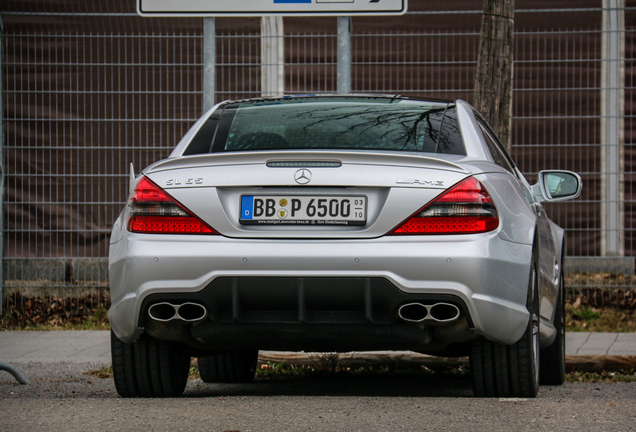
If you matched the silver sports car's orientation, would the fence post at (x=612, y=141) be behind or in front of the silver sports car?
in front

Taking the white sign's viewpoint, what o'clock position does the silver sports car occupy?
The silver sports car is roughly at 12 o'clock from the white sign.

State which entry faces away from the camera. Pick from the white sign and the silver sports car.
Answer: the silver sports car

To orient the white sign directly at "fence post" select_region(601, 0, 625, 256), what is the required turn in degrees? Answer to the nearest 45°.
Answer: approximately 135° to its left

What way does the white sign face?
toward the camera

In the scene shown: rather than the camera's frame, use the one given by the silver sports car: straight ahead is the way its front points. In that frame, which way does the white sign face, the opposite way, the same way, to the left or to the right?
the opposite way

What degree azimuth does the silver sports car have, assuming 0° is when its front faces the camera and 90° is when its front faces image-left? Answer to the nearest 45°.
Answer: approximately 180°

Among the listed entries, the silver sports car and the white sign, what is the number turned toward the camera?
1

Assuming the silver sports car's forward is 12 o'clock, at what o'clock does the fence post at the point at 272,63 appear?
The fence post is roughly at 12 o'clock from the silver sports car.

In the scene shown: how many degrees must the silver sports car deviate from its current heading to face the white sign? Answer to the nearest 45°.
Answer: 0° — it already faces it

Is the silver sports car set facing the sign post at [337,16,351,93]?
yes
